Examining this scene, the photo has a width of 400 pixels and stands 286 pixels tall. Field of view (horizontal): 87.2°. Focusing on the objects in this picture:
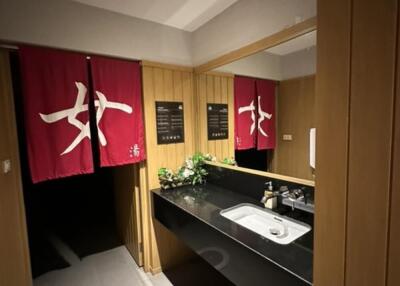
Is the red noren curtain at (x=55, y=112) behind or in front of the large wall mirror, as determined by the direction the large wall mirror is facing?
in front

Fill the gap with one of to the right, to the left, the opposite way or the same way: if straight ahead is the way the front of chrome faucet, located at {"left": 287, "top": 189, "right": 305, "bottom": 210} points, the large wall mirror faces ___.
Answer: the same way

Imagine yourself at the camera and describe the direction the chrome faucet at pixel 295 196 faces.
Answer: facing the viewer and to the left of the viewer

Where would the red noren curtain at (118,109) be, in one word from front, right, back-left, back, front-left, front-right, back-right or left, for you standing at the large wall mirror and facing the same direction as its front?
front-right

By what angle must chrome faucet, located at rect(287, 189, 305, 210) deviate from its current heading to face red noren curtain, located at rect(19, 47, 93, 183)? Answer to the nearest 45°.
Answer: approximately 45° to its right

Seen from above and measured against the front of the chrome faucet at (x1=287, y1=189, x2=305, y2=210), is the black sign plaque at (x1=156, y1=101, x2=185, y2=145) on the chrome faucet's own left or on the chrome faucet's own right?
on the chrome faucet's own right

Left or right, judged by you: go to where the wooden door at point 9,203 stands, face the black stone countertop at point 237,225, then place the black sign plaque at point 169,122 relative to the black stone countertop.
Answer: left

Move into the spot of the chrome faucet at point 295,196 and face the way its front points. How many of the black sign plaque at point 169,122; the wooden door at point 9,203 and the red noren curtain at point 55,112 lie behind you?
0

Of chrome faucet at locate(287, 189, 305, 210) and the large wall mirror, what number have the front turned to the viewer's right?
0

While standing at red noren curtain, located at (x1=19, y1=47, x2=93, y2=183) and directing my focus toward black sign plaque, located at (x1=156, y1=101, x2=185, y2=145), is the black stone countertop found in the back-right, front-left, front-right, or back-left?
front-right
